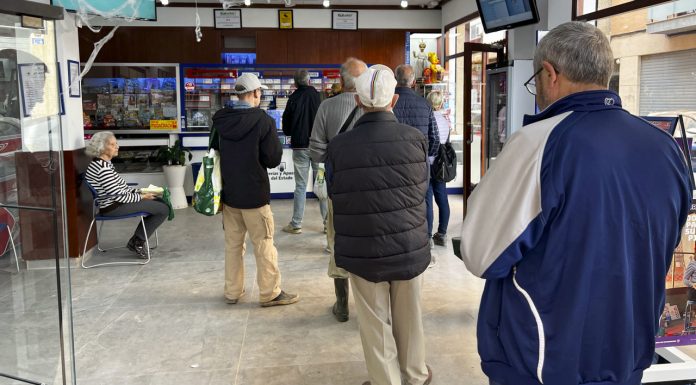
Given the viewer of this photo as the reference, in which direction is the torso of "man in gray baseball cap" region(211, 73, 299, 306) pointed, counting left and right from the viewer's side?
facing away from the viewer and to the right of the viewer

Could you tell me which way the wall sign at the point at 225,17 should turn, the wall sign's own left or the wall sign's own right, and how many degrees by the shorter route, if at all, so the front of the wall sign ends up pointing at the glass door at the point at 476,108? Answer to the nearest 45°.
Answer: approximately 45° to the wall sign's own left

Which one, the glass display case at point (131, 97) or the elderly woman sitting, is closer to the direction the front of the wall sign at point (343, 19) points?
the elderly woman sitting

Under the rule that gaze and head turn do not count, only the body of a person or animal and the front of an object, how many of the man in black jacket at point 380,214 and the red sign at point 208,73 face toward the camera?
1

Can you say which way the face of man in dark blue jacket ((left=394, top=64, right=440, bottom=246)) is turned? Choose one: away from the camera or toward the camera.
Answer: away from the camera

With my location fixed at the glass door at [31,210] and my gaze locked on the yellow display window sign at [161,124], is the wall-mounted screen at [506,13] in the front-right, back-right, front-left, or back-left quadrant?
front-right

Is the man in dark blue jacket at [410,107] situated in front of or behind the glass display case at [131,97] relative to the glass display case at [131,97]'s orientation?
in front

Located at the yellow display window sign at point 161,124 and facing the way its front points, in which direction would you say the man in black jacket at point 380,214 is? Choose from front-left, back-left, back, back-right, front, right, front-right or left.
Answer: front

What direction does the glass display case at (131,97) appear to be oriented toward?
toward the camera

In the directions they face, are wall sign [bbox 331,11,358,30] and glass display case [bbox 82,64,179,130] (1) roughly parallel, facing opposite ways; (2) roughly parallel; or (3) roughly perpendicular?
roughly parallel

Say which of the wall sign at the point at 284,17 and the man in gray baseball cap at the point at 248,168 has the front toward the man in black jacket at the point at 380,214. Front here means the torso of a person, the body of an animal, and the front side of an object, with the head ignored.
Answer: the wall sign

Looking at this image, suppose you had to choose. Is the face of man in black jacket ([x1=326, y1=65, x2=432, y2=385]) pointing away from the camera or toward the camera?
away from the camera

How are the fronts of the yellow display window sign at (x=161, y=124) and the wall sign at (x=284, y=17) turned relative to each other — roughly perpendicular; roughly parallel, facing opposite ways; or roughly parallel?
roughly parallel

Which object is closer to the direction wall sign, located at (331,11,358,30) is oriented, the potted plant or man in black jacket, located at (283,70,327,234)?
the man in black jacket

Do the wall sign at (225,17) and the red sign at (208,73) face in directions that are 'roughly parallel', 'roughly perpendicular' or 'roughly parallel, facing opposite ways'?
roughly parallel

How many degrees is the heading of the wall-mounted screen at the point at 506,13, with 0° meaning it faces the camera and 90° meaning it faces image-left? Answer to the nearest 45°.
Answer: approximately 45°

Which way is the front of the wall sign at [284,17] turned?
toward the camera
